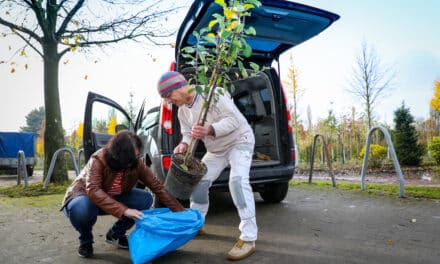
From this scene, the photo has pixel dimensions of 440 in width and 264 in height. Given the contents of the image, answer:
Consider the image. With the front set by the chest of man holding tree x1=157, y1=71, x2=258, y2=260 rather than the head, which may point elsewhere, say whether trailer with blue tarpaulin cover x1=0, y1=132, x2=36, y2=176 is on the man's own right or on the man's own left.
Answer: on the man's own right

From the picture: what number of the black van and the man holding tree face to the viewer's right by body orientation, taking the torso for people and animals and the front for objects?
0

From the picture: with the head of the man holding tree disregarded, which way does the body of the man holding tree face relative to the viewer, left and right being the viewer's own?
facing the viewer and to the left of the viewer

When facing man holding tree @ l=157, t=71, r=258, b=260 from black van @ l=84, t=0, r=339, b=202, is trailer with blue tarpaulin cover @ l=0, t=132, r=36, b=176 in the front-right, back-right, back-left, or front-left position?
back-right

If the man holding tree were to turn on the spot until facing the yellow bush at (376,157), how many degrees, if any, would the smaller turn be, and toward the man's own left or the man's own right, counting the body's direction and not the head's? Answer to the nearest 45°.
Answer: approximately 180°

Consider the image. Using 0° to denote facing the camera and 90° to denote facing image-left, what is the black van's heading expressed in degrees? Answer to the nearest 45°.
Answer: approximately 135°

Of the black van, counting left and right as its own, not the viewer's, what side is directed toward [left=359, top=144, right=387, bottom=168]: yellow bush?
right

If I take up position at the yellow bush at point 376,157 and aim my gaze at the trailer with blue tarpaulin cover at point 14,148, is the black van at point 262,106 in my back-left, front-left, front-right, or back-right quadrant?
front-left

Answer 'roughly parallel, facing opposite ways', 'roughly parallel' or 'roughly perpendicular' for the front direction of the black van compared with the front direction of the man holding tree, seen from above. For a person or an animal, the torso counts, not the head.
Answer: roughly perpendicular
